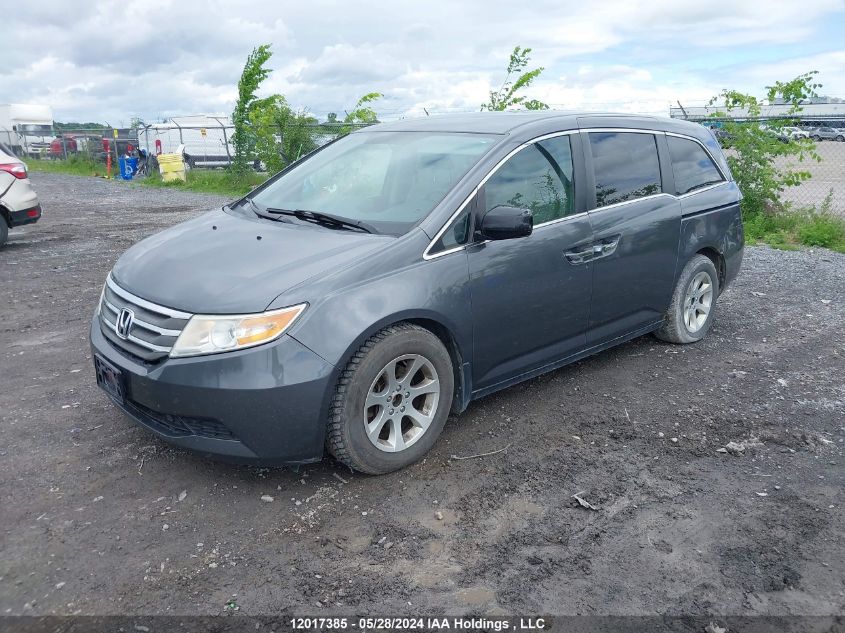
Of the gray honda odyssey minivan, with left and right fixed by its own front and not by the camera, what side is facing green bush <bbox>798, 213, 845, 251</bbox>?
back

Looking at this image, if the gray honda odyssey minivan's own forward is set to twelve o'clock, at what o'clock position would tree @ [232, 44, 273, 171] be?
The tree is roughly at 4 o'clock from the gray honda odyssey minivan.

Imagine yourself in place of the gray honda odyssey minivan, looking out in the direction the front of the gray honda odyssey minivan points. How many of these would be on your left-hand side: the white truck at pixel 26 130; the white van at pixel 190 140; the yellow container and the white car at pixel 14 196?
0

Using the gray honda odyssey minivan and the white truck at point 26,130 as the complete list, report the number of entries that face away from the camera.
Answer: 0

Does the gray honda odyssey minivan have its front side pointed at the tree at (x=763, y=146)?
no

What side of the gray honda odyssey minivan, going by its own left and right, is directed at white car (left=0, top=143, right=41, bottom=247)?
right

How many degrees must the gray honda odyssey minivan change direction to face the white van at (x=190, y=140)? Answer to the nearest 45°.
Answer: approximately 135° to its right

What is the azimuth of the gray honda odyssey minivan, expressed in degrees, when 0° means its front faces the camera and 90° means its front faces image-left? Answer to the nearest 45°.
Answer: approximately 45°

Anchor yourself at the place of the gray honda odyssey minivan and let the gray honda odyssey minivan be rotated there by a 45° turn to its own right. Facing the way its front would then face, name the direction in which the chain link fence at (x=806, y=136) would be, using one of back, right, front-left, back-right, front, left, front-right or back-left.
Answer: back-right

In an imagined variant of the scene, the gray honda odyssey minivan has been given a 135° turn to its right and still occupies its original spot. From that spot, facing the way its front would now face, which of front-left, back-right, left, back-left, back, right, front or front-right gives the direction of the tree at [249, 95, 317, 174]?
front

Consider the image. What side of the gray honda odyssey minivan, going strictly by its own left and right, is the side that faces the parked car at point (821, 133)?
back

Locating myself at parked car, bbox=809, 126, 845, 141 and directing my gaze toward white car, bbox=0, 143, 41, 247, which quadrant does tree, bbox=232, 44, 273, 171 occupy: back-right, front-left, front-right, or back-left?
front-right
